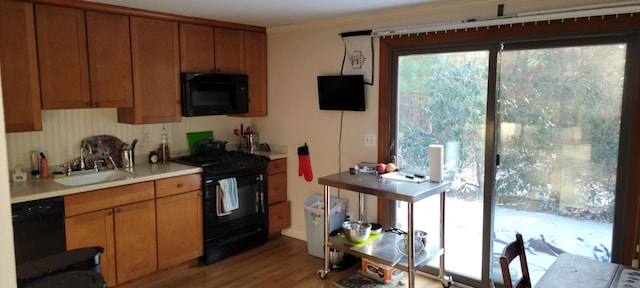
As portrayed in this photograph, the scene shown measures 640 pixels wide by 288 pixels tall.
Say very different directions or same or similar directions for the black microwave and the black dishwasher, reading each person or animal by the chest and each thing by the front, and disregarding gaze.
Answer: same or similar directions

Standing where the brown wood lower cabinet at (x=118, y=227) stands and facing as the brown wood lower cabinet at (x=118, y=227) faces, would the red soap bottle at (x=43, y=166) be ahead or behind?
behind

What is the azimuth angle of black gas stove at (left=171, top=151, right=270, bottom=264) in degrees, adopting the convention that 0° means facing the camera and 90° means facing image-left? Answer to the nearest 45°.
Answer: approximately 315°

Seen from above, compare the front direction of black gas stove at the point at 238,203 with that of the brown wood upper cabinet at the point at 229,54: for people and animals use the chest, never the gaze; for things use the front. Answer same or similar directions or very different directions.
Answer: same or similar directions

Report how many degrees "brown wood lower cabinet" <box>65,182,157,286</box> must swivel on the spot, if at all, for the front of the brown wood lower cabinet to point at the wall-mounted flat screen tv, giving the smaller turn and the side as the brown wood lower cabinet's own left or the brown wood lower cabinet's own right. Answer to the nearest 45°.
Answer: approximately 45° to the brown wood lower cabinet's own left

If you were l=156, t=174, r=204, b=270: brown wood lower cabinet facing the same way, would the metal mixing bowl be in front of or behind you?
in front

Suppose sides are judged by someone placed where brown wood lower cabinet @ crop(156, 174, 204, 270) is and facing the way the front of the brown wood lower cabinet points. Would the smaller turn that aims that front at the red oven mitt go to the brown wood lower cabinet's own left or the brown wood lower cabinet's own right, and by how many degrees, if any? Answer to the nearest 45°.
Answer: approximately 45° to the brown wood lower cabinet's own left

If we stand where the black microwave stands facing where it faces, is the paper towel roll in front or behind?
in front

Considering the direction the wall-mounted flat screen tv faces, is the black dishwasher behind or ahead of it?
ahead

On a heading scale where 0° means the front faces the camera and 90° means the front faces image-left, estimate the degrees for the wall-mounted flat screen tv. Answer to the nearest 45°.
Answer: approximately 45°

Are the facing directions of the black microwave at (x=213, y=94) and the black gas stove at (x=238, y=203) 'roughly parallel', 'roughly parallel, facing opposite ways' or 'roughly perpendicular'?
roughly parallel

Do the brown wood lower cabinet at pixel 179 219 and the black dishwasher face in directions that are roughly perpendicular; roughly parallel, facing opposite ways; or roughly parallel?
roughly parallel

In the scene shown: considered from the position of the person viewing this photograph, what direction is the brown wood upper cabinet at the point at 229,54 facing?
facing the viewer and to the right of the viewer
